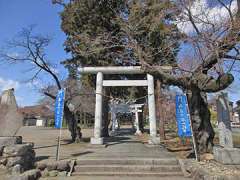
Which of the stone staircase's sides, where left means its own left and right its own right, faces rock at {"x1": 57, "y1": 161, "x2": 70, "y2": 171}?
right

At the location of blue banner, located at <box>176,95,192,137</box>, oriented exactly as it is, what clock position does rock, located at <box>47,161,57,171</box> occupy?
The rock is roughly at 2 o'clock from the blue banner.

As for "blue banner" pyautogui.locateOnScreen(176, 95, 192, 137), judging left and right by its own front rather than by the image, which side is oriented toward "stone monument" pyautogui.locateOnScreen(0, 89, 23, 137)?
right

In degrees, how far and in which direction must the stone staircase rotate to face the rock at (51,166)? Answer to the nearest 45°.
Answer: approximately 90° to its right

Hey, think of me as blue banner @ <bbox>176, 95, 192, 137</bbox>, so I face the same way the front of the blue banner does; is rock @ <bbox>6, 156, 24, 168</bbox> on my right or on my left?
on my right

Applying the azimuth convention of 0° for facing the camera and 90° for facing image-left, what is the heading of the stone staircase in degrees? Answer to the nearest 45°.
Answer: approximately 0°

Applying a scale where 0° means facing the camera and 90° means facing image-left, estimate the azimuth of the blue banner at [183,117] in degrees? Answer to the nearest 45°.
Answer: approximately 0°

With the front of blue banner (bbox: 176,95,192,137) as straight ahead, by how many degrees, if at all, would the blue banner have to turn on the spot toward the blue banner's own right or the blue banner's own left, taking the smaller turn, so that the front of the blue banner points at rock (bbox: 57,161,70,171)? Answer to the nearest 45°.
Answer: approximately 45° to the blue banner's own right

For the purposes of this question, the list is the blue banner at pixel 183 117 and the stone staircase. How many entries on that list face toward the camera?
2

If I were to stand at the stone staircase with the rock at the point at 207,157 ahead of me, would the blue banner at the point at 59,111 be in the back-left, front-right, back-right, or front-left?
back-left
